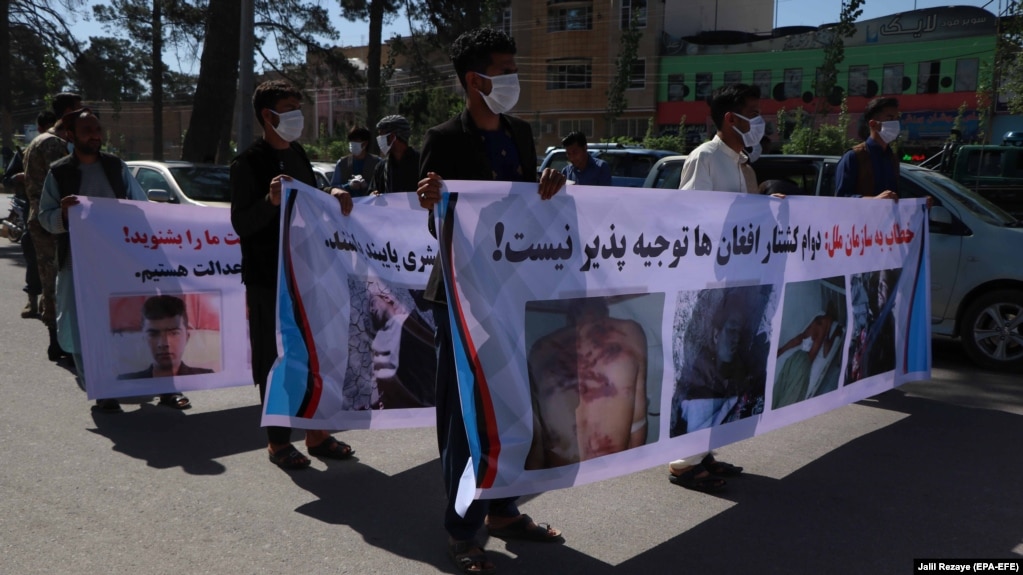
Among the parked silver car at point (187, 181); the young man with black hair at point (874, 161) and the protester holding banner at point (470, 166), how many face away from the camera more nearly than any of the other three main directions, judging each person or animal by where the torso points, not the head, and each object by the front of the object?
0

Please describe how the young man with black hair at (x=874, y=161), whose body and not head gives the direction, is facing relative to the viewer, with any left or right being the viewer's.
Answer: facing the viewer and to the right of the viewer

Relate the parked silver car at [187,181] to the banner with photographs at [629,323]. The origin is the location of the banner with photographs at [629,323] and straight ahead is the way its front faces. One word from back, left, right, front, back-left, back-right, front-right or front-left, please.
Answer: back

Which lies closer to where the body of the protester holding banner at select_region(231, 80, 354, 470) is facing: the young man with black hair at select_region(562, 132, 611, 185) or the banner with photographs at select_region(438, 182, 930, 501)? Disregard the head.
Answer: the banner with photographs

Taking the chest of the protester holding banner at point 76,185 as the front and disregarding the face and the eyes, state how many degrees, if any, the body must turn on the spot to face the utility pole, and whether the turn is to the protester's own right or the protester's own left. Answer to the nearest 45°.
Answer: approximately 135° to the protester's own left

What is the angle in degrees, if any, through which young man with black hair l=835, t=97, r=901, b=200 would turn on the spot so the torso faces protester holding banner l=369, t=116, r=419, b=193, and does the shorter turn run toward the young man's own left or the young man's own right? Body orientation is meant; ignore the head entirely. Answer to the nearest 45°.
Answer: approximately 135° to the young man's own right

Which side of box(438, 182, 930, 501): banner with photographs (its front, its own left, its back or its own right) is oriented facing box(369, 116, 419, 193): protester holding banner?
back

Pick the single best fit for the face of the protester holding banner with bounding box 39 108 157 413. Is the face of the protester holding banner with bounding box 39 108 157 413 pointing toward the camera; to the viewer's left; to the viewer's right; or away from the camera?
toward the camera

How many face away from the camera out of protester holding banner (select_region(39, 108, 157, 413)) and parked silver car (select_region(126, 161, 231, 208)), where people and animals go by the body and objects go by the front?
0

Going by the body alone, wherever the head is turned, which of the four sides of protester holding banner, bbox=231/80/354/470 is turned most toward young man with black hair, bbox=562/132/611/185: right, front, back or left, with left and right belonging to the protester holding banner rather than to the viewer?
left

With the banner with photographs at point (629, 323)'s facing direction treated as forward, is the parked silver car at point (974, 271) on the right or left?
on its left

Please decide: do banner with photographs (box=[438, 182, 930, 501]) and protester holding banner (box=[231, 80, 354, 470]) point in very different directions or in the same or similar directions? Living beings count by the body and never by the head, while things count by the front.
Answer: same or similar directions

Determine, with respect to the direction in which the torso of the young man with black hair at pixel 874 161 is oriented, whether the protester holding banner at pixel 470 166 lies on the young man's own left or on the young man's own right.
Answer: on the young man's own right
